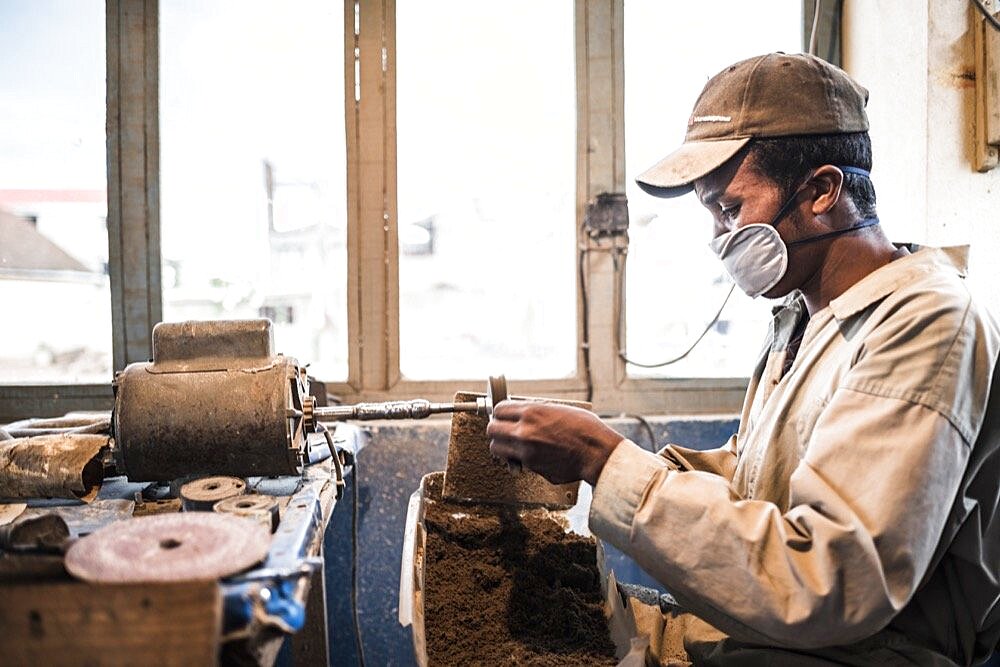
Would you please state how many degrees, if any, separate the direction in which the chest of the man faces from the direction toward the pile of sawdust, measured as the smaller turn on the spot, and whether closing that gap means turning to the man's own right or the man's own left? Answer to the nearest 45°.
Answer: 0° — they already face it

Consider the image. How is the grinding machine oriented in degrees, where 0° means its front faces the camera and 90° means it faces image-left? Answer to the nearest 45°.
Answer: approximately 270°

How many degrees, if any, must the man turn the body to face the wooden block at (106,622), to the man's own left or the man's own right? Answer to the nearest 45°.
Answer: approximately 45° to the man's own left

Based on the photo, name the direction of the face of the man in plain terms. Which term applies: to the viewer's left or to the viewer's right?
to the viewer's left

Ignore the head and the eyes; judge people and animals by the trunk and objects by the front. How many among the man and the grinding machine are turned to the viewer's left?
1

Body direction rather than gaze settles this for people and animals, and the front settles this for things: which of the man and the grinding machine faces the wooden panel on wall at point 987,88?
the grinding machine

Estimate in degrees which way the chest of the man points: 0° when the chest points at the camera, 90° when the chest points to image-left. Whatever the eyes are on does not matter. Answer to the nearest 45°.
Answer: approximately 90°

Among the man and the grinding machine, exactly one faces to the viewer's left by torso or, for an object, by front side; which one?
the man

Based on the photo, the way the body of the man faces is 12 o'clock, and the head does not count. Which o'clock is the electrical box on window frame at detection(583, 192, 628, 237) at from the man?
The electrical box on window frame is roughly at 2 o'clock from the man.
